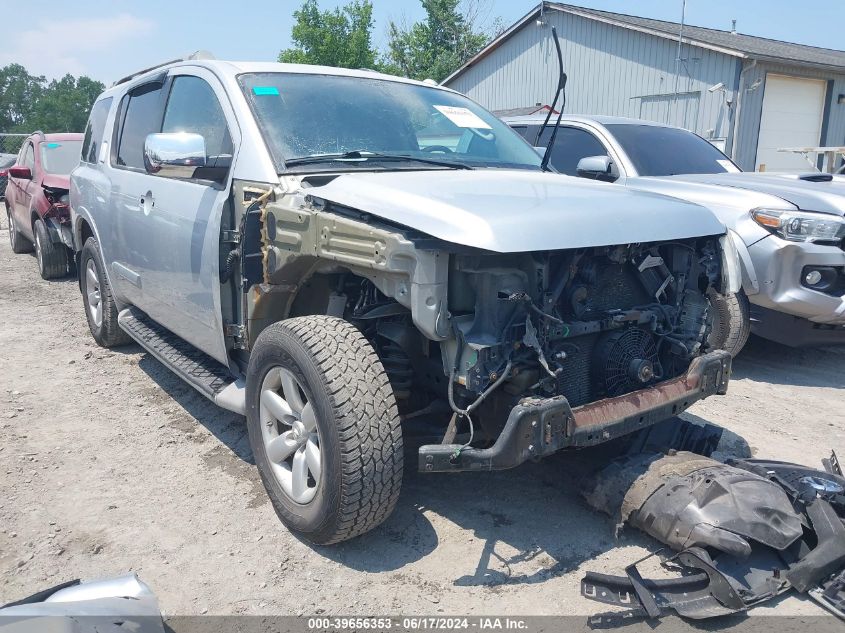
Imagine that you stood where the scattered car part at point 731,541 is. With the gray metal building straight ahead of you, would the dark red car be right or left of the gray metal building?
left

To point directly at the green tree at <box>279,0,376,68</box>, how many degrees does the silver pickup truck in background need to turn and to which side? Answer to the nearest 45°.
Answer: approximately 180°

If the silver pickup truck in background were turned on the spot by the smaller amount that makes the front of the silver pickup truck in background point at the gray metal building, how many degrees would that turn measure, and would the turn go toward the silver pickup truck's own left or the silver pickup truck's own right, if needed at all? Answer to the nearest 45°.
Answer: approximately 135° to the silver pickup truck's own left

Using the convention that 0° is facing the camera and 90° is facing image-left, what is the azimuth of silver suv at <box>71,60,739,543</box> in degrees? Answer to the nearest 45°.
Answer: approximately 315°

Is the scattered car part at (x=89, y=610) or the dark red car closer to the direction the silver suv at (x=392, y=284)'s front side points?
the scattered car part

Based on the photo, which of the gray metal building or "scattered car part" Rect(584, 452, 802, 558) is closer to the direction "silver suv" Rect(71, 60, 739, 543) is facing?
the scattered car part

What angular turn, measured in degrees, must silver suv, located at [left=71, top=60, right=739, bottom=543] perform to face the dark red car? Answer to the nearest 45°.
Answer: approximately 180°

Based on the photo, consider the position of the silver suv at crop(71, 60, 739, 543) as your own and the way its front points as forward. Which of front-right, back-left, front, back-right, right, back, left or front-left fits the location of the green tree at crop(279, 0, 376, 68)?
back-left

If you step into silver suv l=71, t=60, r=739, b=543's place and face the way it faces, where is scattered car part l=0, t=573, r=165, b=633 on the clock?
The scattered car part is roughly at 3 o'clock from the silver suv.

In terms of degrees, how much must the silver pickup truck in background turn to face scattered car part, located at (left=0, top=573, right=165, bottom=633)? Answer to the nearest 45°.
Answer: approximately 90° to its right

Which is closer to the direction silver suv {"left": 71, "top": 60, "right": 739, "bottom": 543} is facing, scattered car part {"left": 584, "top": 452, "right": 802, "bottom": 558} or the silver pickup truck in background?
the scattered car part
